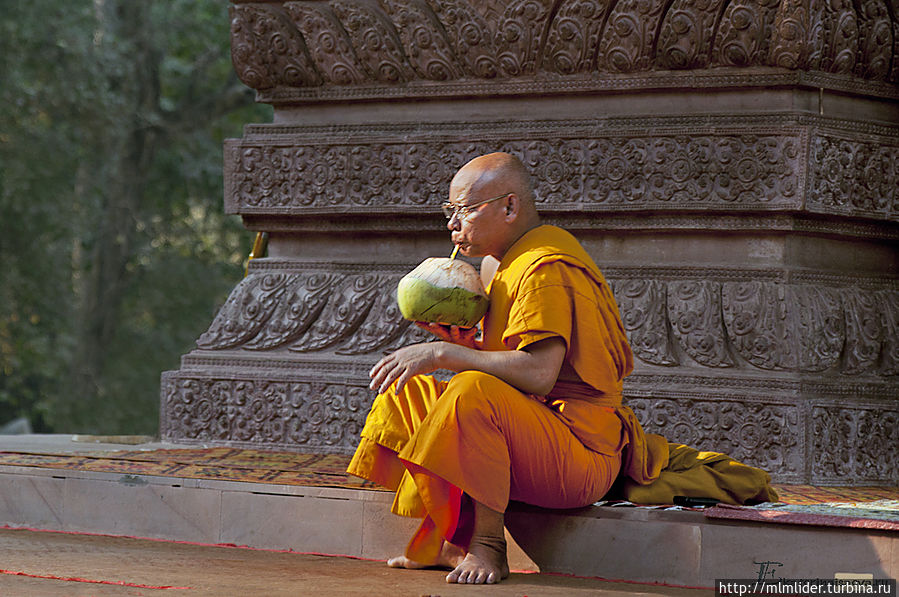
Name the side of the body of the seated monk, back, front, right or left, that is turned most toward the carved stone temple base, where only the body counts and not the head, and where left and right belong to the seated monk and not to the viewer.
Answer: right

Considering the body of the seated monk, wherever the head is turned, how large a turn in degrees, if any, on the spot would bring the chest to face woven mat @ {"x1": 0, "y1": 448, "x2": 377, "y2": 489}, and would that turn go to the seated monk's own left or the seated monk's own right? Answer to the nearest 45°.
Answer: approximately 45° to the seated monk's own right

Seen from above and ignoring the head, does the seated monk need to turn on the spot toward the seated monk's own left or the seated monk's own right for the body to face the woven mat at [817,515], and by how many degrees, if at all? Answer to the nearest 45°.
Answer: approximately 180°

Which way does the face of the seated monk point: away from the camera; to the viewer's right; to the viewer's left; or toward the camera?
to the viewer's left

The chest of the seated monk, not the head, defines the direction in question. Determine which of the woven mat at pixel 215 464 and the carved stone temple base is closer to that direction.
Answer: the woven mat

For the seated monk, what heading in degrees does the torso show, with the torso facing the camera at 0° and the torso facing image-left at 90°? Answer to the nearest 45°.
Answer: approximately 90°
